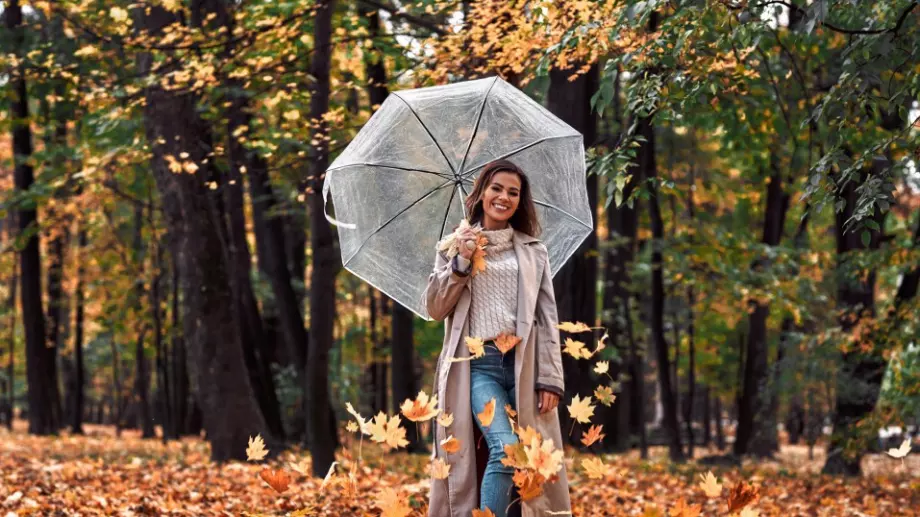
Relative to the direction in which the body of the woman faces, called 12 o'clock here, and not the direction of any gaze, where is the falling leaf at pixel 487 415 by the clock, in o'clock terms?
The falling leaf is roughly at 12 o'clock from the woman.

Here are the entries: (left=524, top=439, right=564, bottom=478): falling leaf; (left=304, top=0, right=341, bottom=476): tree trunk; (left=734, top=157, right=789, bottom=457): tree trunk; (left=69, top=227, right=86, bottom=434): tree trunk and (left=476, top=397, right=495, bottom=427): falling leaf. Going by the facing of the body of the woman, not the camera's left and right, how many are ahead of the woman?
2

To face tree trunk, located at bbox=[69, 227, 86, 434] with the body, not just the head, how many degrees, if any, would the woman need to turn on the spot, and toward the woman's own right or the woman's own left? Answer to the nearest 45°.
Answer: approximately 135° to the woman's own right

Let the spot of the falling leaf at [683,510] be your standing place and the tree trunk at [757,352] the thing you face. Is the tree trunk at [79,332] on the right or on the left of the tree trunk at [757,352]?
left

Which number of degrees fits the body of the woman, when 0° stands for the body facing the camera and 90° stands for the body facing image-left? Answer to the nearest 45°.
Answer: approximately 0°

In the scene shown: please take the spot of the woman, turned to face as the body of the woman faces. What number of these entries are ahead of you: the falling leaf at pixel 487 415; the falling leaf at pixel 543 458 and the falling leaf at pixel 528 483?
3

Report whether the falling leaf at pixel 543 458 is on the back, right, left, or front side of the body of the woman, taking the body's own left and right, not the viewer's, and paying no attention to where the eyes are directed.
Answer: front

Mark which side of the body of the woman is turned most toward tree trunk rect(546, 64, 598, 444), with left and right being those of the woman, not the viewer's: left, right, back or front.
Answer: back

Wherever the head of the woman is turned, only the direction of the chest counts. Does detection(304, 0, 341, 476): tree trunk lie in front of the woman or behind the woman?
behind
